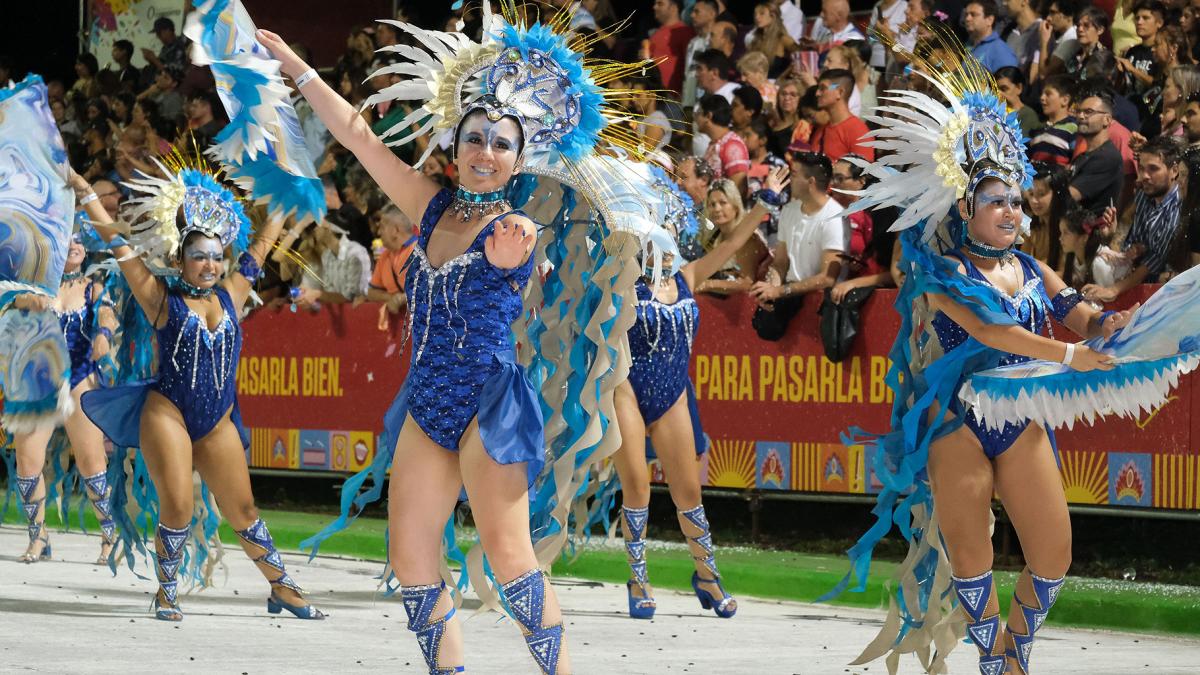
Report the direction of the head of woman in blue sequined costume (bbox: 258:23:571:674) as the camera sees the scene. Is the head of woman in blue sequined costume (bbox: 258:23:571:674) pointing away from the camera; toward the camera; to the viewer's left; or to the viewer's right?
toward the camera

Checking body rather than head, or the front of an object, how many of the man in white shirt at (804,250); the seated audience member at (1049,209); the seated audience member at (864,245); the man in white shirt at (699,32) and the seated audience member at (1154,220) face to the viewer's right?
0

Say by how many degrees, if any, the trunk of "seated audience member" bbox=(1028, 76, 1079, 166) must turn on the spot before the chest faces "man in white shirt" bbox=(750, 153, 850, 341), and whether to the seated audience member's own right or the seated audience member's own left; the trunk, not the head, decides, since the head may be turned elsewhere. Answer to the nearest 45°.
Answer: approximately 45° to the seated audience member's own right

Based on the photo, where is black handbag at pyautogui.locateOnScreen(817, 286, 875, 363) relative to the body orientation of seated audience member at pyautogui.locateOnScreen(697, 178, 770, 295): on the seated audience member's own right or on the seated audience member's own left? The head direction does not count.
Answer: on the seated audience member's own left

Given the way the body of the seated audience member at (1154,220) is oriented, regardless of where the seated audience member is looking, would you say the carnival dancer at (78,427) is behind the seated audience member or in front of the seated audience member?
in front

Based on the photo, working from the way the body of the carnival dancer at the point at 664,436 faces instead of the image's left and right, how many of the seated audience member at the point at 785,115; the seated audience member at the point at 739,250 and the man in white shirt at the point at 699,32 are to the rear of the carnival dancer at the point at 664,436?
3

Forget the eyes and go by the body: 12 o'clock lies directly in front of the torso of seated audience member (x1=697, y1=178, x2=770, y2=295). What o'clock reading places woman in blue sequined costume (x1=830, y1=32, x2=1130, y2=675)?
The woman in blue sequined costume is roughly at 10 o'clock from the seated audience member.

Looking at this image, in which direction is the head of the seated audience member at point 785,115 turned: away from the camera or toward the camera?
toward the camera

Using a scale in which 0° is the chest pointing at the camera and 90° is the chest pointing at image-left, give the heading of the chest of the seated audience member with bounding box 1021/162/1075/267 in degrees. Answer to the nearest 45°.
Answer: approximately 45°

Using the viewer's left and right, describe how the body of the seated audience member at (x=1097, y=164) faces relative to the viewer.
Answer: facing the viewer and to the left of the viewer

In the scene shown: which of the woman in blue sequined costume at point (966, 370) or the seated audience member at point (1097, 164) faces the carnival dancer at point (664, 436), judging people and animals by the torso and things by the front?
the seated audience member

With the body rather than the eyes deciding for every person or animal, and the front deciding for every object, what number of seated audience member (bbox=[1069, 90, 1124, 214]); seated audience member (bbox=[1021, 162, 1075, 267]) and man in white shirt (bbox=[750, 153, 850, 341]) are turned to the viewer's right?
0

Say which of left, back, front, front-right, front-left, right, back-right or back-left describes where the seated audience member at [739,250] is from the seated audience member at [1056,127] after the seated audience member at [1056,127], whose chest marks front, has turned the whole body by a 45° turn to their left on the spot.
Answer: right

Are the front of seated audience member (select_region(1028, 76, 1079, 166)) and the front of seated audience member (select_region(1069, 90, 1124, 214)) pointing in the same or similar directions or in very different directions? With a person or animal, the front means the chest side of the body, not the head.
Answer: same or similar directions

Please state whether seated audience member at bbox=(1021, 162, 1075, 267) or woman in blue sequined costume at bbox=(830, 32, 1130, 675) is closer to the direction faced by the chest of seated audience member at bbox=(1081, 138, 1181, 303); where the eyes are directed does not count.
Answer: the woman in blue sequined costume

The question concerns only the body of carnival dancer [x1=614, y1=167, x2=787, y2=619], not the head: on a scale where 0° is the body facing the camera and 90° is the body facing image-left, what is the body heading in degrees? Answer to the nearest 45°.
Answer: approximately 0°
